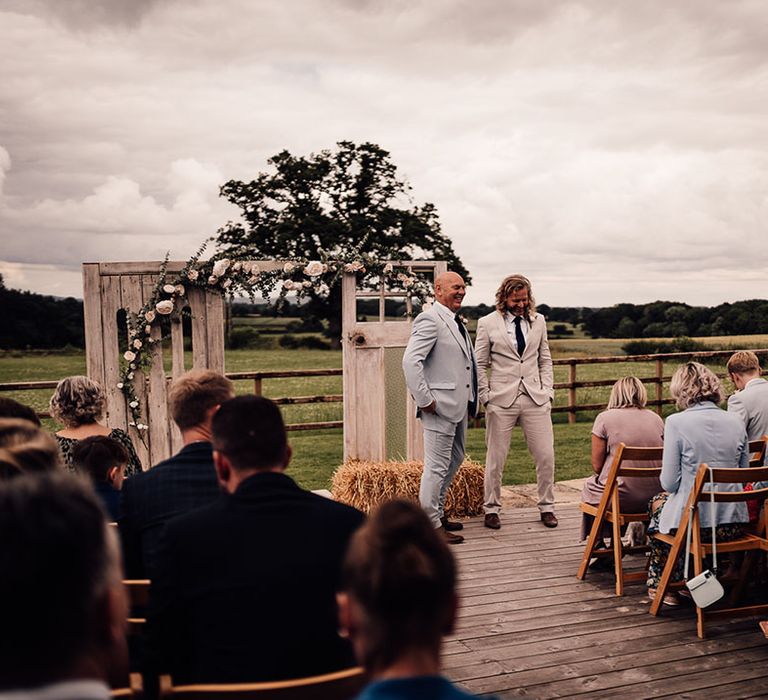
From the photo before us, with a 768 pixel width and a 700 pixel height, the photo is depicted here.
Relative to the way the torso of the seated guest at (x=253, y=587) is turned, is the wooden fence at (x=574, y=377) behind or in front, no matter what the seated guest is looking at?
in front

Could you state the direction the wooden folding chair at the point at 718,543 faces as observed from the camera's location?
facing away from the viewer and to the left of the viewer

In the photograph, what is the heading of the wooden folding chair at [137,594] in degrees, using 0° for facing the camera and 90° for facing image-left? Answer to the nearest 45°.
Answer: approximately 180°

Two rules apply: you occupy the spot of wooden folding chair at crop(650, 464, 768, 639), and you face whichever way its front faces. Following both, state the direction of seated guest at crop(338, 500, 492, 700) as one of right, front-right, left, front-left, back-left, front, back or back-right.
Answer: back-left

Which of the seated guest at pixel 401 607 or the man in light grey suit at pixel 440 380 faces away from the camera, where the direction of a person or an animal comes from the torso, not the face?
the seated guest

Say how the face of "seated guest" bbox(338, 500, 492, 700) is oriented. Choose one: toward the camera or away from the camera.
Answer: away from the camera

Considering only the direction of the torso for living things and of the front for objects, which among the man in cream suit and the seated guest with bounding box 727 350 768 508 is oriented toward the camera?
the man in cream suit

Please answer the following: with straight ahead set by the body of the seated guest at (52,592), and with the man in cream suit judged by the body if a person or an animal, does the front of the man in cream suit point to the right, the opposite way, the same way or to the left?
the opposite way

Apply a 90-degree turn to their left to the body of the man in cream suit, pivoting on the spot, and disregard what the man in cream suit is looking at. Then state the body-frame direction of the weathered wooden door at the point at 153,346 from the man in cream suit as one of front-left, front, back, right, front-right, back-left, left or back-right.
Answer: back

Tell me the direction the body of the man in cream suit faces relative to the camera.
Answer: toward the camera

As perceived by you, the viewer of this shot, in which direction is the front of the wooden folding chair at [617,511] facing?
facing away from the viewer and to the left of the viewer

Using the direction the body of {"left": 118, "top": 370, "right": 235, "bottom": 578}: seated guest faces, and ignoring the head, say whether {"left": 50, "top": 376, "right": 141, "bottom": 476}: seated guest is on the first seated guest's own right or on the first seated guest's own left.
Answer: on the first seated guest's own left

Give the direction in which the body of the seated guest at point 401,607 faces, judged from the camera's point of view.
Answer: away from the camera

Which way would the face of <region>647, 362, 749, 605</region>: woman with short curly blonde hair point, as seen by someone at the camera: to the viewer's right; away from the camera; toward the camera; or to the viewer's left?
away from the camera

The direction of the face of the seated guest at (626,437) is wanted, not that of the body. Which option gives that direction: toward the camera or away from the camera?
away from the camera

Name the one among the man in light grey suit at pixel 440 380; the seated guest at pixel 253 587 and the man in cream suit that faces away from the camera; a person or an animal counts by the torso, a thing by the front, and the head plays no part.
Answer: the seated guest

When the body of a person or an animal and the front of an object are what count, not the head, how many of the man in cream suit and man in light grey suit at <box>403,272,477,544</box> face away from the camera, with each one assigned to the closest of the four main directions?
0

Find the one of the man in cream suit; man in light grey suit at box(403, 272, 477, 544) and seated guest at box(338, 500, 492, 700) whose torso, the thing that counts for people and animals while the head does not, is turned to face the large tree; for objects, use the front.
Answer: the seated guest

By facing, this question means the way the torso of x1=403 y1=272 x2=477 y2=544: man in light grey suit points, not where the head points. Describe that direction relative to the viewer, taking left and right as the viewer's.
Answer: facing the viewer and to the right of the viewer

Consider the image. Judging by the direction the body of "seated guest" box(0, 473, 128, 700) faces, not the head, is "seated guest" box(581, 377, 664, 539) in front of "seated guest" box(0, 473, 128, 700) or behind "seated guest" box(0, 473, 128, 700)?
in front

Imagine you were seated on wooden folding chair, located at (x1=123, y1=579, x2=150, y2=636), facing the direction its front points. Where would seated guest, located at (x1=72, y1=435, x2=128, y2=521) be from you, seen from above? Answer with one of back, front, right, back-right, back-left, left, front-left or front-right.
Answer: front
